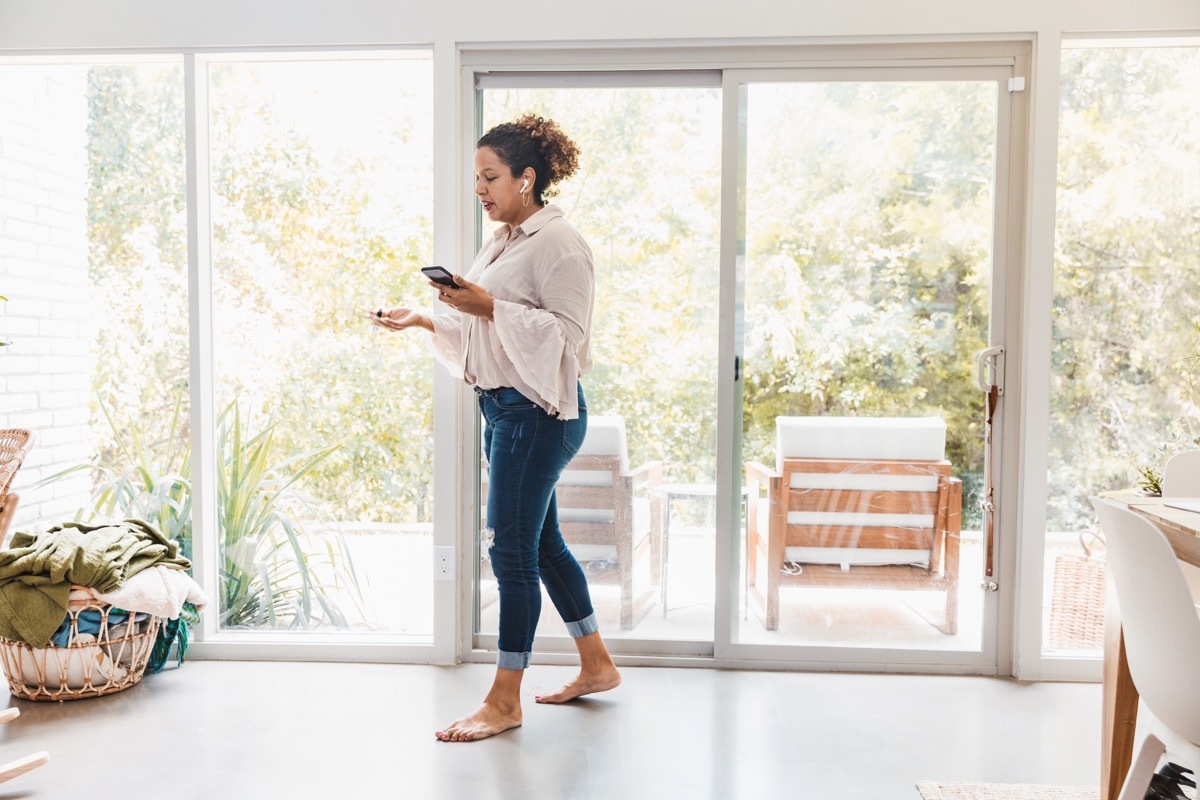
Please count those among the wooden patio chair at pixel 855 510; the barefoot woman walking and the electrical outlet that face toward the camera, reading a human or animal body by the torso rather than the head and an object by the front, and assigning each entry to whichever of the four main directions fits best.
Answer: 1

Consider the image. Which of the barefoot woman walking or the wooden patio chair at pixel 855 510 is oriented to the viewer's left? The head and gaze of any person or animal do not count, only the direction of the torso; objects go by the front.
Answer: the barefoot woman walking

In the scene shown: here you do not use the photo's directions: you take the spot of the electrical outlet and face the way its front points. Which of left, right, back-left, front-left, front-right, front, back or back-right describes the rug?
front-left

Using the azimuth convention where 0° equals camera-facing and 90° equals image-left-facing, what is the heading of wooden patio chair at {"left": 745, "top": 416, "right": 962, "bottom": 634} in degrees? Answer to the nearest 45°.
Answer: approximately 180°

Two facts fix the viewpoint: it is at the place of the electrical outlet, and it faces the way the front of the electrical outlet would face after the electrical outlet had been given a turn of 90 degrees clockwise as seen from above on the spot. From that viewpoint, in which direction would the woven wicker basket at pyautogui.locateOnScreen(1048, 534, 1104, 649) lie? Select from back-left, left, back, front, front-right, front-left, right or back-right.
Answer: back

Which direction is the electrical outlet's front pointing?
toward the camera

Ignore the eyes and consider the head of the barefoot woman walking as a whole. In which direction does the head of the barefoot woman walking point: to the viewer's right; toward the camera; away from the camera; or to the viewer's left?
to the viewer's left

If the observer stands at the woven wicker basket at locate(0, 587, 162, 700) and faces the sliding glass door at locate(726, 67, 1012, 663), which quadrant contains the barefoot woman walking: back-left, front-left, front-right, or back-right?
front-right

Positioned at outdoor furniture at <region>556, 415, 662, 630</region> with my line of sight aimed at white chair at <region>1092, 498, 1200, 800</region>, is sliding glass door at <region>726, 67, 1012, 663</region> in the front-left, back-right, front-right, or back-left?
front-left

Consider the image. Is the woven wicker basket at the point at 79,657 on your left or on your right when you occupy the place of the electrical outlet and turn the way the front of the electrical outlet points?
on your right

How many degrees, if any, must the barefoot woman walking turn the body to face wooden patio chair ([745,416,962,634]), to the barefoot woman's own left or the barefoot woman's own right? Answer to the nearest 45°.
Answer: approximately 180°

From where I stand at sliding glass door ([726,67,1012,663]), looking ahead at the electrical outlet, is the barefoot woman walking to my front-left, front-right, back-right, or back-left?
front-left

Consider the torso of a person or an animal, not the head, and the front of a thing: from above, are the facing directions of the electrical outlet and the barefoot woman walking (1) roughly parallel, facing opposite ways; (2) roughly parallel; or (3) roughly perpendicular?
roughly perpendicular

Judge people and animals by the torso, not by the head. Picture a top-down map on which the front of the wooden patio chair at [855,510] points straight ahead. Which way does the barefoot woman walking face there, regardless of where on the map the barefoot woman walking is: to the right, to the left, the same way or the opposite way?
to the left

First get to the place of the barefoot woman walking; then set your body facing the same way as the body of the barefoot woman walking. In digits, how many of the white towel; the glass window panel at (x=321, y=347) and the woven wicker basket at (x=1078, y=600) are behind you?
1

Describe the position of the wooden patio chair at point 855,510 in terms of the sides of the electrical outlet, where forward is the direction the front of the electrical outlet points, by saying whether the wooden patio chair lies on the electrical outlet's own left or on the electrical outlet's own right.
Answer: on the electrical outlet's own left

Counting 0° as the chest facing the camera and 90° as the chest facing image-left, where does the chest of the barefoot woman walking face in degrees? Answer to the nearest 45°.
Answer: approximately 90°

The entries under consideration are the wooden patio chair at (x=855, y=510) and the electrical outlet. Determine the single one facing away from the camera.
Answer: the wooden patio chair
